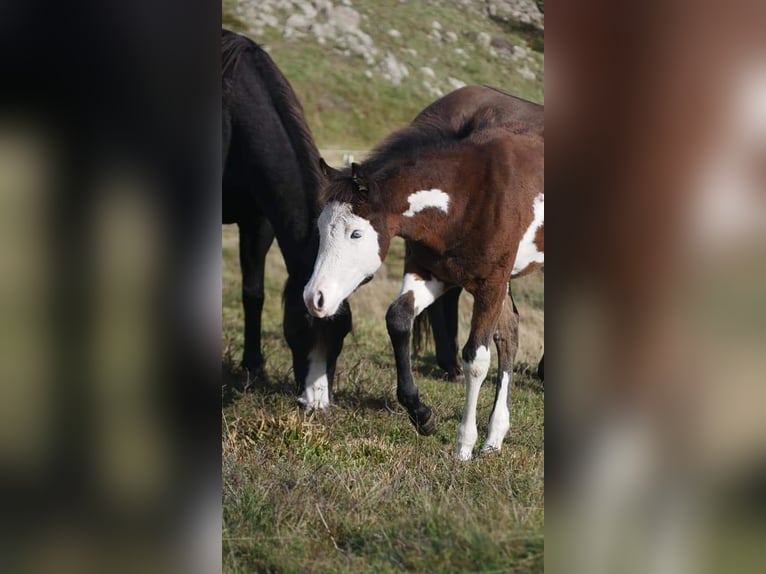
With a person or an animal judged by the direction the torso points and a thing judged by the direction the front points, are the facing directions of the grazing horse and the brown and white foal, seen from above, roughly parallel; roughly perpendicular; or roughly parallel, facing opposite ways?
roughly perpendicular

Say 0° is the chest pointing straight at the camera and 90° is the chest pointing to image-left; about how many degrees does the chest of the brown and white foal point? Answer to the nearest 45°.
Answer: approximately 45°

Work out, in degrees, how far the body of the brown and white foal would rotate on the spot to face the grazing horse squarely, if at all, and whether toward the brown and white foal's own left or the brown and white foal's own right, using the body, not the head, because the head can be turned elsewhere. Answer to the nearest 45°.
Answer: approximately 90° to the brown and white foal's own right

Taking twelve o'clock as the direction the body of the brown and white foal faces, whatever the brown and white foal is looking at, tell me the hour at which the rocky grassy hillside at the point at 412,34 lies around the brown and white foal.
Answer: The rocky grassy hillside is roughly at 4 o'clock from the brown and white foal.

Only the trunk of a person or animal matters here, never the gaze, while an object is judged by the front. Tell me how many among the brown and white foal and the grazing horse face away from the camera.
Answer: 0

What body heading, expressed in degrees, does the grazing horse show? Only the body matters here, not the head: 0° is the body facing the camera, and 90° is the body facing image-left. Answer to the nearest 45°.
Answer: approximately 315°
